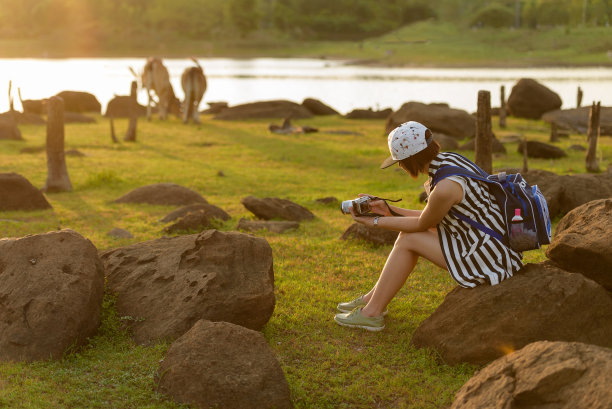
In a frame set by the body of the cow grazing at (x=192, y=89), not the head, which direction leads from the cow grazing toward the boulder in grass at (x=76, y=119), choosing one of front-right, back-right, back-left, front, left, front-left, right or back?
left

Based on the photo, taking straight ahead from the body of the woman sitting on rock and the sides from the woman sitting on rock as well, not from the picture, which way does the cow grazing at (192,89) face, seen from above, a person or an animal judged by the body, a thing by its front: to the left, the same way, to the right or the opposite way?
to the right

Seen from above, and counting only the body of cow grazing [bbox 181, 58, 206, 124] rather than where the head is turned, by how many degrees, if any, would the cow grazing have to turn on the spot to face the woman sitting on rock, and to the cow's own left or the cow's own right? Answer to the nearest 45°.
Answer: approximately 180°

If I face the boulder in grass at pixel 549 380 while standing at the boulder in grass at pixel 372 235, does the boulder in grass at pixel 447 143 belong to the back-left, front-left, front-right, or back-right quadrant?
back-left

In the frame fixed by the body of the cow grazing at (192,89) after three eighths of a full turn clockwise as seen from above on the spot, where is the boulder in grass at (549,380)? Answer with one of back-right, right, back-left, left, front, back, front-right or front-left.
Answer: front-right

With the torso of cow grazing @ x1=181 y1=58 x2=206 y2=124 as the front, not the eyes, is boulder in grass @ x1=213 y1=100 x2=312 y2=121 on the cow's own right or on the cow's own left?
on the cow's own right

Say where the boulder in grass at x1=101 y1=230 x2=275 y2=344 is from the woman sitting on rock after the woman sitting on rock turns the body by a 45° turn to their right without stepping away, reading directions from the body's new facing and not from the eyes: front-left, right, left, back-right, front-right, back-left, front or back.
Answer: front-left

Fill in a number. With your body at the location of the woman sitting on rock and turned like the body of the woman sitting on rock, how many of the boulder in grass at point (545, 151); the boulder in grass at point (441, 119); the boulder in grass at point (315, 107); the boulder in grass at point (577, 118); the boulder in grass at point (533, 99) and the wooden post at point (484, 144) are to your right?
6

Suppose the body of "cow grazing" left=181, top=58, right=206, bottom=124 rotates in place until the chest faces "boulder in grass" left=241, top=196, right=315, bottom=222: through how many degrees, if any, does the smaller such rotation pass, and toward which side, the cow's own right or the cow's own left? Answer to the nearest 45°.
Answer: approximately 180°

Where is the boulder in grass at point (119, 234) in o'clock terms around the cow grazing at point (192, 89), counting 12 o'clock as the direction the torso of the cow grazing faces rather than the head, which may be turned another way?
The boulder in grass is roughly at 6 o'clock from the cow grazing.

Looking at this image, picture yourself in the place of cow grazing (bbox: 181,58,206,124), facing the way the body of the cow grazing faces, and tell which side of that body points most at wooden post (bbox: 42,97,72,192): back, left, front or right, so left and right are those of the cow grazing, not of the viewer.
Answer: back

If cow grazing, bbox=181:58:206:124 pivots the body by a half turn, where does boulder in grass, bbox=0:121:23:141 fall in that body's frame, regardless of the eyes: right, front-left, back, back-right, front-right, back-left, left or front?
front-right

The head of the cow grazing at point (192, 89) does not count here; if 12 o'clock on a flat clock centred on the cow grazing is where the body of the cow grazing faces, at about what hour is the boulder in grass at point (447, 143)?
The boulder in grass is roughly at 5 o'clock from the cow grazing.

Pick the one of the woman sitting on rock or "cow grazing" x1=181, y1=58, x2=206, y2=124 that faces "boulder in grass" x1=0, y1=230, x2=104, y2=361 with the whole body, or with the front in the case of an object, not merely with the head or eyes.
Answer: the woman sitting on rock

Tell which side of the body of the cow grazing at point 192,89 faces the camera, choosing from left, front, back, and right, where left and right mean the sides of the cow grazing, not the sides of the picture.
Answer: back

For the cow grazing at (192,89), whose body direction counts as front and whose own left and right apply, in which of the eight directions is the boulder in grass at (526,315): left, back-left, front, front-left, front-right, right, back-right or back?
back

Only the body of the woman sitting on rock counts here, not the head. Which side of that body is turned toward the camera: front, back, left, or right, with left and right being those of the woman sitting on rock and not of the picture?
left

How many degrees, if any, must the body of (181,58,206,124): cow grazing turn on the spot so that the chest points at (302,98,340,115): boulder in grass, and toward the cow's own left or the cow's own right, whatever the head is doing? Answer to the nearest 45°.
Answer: approximately 45° to the cow's own right

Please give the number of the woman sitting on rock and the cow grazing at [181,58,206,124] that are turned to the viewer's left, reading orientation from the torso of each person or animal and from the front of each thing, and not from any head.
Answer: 1
